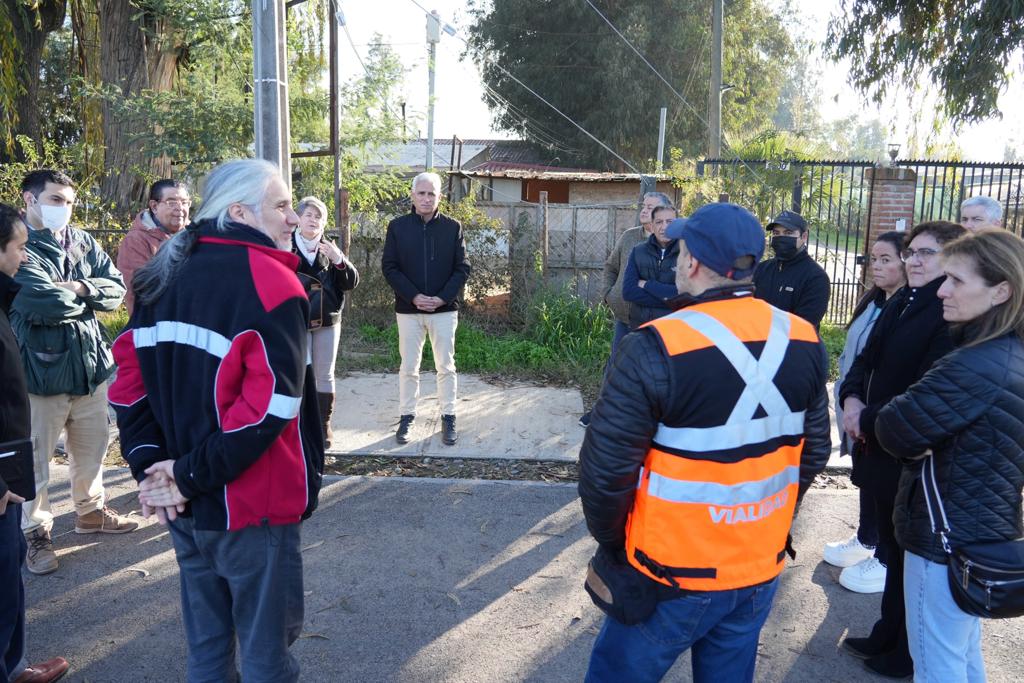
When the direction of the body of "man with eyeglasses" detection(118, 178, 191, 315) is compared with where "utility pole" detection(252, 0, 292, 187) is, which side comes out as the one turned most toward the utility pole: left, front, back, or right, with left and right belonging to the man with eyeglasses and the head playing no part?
left

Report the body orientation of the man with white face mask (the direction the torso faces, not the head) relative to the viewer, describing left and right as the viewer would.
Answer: facing the viewer and to the right of the viewer

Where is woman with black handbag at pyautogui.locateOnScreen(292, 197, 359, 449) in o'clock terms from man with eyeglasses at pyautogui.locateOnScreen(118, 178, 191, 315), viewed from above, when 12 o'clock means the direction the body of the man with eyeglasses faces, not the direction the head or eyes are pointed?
The woman with black handbag is roughly at 10 o'clock from the man with eyeglasses.

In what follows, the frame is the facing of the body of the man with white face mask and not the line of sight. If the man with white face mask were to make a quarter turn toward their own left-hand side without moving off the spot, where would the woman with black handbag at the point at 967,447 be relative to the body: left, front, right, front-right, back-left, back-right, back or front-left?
right

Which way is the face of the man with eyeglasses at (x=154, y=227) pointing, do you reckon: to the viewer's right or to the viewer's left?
to the viewer's right

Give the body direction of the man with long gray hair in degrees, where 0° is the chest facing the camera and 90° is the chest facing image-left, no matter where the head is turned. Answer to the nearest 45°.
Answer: approximately 225°

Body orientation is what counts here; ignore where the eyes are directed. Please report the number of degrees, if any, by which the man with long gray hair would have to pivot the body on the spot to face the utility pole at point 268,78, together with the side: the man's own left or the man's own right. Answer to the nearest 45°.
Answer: approximately 45° to the man's own left

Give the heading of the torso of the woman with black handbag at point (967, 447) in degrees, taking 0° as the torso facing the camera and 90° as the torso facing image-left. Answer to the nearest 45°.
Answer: approximately 90°

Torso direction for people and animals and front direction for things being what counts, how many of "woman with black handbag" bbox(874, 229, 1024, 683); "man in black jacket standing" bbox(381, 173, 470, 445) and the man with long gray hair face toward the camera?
1

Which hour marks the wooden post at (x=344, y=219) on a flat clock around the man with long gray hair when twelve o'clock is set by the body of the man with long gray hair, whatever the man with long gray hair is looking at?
The wooden post is roughly at 11 o'clock from the man with long gray hair.

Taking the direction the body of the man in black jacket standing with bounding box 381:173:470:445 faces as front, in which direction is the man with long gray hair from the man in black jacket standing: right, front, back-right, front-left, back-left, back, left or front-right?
front

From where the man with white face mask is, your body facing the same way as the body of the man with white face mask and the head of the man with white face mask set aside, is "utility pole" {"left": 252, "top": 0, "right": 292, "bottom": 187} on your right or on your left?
on your left

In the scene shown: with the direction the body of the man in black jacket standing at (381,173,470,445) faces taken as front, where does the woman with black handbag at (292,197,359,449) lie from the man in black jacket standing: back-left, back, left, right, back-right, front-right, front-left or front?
front-right

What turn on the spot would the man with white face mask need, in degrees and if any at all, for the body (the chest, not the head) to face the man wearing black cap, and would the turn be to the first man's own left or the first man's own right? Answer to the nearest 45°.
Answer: approximately 45° to the first man's own left

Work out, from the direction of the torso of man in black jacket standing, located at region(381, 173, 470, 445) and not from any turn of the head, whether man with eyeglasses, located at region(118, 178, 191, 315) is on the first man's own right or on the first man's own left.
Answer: on the first man's own right

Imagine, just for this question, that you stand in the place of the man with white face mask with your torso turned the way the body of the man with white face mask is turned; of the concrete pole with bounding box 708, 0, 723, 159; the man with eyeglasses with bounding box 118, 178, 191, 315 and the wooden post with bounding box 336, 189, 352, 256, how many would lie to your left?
3

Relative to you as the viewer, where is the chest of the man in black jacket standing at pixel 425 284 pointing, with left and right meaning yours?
facing the viewer

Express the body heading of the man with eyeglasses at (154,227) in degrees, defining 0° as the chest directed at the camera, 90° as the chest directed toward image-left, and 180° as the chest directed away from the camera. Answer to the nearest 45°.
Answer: approximately 315°
